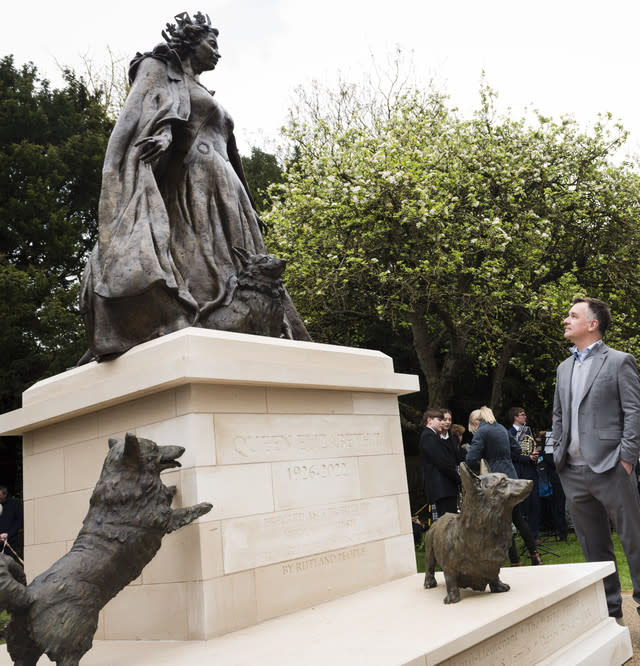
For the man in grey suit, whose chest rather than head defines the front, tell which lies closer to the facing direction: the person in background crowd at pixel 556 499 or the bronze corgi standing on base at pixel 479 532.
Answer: the bronze corgi standing on base

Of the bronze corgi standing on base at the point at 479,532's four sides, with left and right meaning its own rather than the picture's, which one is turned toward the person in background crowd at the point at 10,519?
back

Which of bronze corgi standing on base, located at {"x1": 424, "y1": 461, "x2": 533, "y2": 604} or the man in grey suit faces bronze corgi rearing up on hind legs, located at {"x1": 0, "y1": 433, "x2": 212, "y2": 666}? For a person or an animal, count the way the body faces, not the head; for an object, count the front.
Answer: the man in grey suit

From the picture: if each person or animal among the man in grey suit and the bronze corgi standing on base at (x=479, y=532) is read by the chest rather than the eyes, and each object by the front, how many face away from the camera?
0

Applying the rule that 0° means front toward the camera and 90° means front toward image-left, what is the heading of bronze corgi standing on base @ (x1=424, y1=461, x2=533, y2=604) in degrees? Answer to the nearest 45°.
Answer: approximately 315°

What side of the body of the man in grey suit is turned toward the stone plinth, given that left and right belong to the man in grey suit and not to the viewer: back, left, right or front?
front

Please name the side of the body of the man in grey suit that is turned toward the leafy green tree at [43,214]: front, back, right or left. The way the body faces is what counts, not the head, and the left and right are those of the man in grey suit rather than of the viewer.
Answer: right

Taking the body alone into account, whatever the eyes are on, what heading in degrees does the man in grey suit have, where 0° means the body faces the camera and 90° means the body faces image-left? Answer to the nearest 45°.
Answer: approximately 45°

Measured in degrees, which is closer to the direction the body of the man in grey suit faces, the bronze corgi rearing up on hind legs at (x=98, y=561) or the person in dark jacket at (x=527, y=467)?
the bronze corgi rearing up on hind legs

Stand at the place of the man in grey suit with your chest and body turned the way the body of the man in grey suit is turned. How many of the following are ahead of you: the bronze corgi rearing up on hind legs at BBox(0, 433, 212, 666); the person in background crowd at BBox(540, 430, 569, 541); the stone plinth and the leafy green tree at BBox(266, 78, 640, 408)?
2

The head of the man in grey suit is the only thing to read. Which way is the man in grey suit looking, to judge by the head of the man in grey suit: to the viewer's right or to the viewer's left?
to the viewer's left

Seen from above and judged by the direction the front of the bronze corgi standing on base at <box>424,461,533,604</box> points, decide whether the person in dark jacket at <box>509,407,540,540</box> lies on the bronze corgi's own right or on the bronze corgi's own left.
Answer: on the bronze corgi's own left
